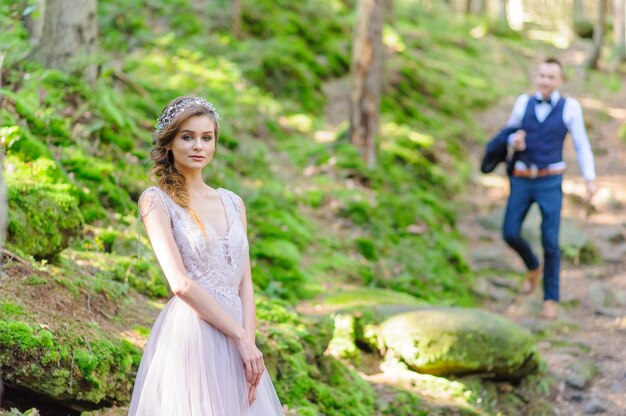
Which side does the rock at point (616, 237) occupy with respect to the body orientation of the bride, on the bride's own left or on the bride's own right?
on the bride's own left

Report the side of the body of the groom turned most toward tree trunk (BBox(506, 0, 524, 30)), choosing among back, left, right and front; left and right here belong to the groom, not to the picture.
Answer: back

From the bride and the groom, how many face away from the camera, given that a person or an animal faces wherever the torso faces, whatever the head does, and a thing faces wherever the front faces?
0

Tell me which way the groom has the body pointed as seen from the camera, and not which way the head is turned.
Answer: toward the camera

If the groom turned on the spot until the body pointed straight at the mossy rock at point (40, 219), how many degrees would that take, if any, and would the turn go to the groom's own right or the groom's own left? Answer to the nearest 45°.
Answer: approximately 45° to the groom's own right

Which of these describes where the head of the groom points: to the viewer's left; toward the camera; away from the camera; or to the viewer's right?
toward the camera

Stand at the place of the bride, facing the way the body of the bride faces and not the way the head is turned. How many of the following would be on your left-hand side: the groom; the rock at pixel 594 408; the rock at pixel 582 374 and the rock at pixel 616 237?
4

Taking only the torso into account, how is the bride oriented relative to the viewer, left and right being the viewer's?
facing the viewer and to the right of the viewer

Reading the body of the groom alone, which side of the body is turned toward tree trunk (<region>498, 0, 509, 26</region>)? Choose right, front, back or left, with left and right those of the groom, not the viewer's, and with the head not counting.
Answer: back

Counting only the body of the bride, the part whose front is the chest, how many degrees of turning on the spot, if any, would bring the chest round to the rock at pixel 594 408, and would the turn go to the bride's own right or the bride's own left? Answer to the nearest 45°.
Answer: approximately 90° to the bride's own left

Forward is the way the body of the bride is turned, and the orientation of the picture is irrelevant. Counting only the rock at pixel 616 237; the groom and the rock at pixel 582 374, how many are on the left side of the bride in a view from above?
3
